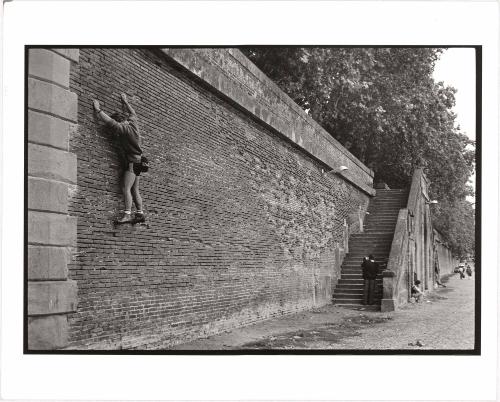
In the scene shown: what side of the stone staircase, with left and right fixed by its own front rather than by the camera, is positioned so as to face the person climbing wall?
front

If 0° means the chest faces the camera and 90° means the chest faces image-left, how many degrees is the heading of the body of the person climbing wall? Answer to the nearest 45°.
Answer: approximately 135°

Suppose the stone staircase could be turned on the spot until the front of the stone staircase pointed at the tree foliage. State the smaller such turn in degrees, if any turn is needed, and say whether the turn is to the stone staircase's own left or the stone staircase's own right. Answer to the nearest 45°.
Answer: approximately 180°

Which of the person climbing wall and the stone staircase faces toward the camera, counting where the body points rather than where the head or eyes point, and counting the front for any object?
the stone staircase

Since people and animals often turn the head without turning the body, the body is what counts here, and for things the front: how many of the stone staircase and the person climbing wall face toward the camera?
1

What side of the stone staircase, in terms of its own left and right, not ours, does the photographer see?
front

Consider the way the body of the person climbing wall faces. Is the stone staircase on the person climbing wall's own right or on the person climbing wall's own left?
on the person climbing wall's own right
